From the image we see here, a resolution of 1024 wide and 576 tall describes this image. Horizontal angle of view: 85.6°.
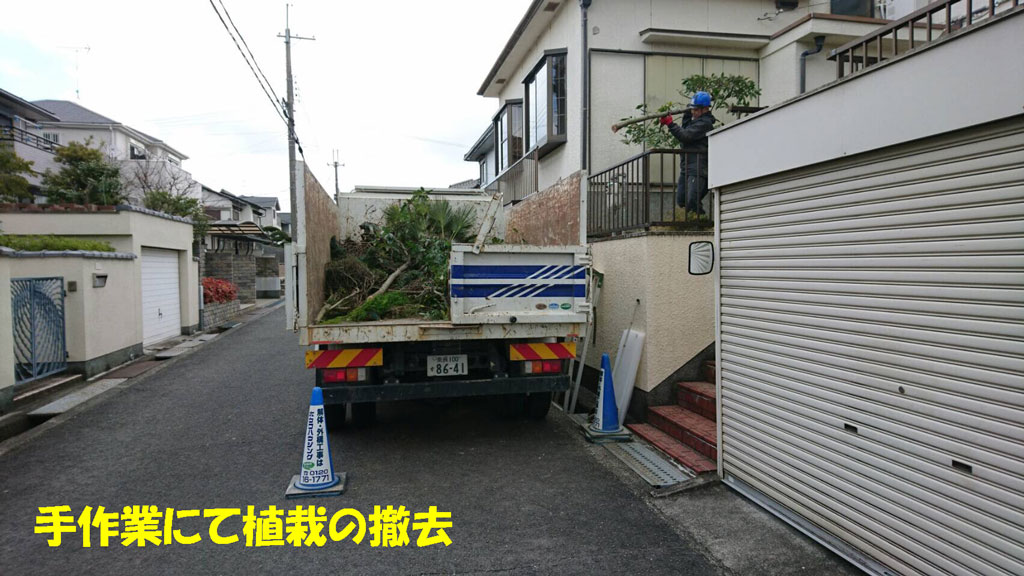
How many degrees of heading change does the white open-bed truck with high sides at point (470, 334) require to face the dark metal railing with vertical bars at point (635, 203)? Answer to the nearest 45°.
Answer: approximately 45° to its right

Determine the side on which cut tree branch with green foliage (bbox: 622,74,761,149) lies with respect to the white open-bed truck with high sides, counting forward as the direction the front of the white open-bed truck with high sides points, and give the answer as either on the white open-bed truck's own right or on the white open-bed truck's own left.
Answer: on the white open-bed truck's own right

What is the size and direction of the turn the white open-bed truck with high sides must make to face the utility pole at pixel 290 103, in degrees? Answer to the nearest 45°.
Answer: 0° — it already faces it

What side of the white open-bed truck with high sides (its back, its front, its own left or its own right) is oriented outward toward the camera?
back

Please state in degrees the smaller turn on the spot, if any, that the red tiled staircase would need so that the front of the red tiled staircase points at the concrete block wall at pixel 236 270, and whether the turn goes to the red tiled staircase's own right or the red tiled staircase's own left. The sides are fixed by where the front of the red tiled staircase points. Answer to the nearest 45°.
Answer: approximately 90° to the red tiled staircase's own right

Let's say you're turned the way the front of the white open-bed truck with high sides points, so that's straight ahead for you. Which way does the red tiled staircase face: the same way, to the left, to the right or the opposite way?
to the left

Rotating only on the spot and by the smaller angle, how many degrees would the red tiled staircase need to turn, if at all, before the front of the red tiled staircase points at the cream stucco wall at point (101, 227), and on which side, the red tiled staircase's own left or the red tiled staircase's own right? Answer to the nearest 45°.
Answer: approximately 45° to the red tiled staircase's own right

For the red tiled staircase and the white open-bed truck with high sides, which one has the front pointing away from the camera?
the white open-bed truck with high sides

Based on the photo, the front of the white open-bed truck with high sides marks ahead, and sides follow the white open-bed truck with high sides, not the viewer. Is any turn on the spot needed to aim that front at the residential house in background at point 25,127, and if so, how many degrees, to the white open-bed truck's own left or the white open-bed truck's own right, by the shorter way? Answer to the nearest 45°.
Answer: approximately 45° to the white open-bed truck's own left

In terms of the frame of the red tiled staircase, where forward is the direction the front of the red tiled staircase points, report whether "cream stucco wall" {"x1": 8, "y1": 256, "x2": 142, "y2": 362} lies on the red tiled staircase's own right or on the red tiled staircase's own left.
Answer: on the red tiled staircase's own right

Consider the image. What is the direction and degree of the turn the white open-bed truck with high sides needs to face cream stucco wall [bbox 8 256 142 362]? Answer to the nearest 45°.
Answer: approximately 45° to its left

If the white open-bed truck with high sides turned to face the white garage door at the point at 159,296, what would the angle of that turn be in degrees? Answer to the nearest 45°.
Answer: approximately 45° to its left

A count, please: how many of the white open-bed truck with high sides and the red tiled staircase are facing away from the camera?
1

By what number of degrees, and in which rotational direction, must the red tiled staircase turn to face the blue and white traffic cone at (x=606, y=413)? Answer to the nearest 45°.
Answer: approximately 45° to its right
